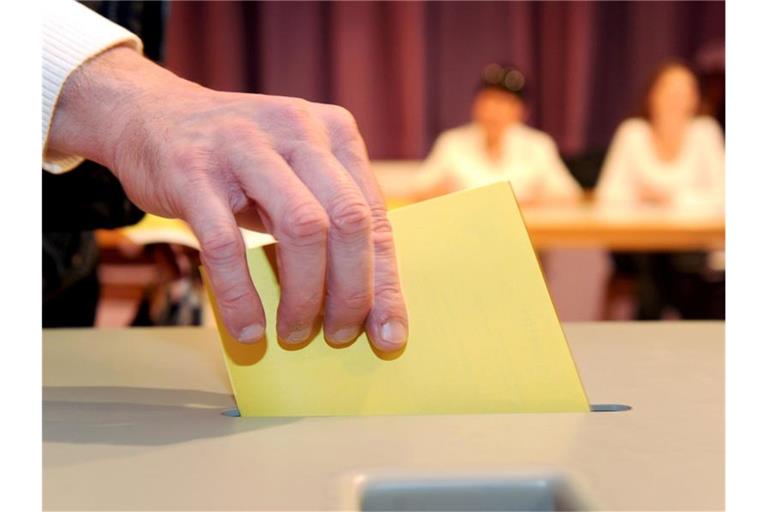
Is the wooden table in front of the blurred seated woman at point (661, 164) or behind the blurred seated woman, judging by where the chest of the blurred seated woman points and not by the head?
in front

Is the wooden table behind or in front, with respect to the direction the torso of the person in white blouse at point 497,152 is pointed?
in front

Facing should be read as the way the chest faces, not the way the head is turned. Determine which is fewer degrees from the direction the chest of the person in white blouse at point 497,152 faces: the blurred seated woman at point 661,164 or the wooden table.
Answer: the wooden table

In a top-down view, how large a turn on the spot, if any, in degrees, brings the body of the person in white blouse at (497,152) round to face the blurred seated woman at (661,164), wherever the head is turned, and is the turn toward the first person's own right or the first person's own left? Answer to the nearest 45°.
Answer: approximately 90° to the first person's own left

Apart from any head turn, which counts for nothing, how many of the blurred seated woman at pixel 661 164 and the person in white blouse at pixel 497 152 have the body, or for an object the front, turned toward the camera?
2

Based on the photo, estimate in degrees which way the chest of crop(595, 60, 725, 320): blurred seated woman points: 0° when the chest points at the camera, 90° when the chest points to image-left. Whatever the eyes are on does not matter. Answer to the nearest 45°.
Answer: approximately 0°
